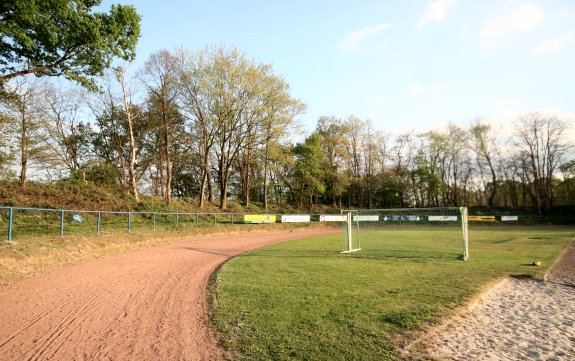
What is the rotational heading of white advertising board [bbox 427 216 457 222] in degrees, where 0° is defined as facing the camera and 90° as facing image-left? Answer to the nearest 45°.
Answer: approximately 0°

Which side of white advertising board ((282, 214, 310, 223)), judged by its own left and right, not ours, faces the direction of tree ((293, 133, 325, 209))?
back

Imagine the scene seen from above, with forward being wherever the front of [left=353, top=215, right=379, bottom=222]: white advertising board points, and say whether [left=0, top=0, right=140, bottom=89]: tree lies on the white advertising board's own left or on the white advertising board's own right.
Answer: on the white advertising board's own right

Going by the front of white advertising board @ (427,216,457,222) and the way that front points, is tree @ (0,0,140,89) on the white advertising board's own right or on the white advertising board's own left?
on the white advertising board's own right

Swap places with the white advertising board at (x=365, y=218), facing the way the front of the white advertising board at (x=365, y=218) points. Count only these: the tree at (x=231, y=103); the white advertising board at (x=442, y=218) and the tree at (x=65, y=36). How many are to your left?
1

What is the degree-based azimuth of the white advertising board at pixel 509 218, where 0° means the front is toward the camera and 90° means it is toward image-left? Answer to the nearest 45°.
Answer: approximately 0°

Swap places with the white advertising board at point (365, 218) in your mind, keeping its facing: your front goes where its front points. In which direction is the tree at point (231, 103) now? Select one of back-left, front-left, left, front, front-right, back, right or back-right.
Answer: back-right
